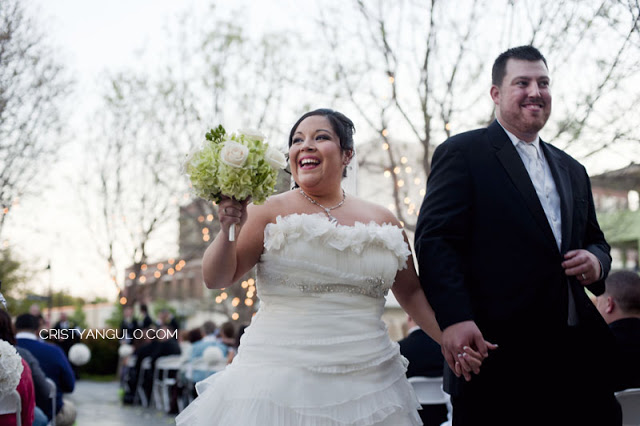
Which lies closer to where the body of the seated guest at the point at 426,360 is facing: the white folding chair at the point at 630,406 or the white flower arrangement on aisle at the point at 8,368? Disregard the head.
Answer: the white flower arrangement on aisle

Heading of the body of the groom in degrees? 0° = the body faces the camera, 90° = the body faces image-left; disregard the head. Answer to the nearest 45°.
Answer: approximately 315°

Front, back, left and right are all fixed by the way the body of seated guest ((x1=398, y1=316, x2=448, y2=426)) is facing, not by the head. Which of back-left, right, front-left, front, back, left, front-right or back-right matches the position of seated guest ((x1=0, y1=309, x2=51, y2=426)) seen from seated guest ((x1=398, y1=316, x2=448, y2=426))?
front-left

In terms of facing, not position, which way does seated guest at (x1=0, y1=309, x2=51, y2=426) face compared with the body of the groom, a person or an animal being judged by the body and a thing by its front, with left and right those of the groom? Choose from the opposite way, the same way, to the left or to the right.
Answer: the opposite way

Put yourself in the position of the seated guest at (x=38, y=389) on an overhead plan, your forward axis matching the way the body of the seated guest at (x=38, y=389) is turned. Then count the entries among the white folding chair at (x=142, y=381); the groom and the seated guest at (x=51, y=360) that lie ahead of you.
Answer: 2

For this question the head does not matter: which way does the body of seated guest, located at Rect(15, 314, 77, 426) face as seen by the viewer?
away from the camera

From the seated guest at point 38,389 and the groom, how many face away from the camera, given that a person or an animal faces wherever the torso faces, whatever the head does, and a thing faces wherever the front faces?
1

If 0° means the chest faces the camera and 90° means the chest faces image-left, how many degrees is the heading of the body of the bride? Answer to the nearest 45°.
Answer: approximately 0°

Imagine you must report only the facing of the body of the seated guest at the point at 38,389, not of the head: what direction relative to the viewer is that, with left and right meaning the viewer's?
facing away from the viewer

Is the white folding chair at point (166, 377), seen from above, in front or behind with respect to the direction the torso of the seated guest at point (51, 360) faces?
in front

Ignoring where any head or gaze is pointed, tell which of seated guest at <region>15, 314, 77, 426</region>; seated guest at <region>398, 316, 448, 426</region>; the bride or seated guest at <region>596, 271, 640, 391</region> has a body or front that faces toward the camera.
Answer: the bride
